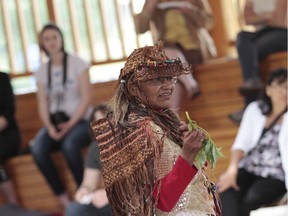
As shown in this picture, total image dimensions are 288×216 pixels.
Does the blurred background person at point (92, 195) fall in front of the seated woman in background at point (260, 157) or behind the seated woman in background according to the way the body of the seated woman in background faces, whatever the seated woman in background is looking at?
in front

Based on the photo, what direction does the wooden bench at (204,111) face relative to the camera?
toward the camera

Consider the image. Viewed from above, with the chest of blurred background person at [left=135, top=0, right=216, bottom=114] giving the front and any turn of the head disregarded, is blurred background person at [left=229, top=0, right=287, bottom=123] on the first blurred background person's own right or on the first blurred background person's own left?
on the first blurred background person's own left

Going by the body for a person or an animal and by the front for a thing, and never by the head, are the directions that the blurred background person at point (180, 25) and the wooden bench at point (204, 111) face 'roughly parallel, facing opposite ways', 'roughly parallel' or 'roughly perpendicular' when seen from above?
roughly parallel

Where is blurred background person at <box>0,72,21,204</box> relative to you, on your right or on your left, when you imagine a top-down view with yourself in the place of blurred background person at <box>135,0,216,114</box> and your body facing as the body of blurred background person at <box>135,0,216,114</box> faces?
on your right

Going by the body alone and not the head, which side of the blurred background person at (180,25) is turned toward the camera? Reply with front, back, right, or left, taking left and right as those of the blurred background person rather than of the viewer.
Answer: front

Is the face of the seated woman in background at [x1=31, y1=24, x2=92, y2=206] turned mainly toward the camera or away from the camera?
toward the camera

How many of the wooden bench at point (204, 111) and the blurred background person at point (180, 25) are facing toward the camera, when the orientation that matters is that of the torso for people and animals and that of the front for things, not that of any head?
2

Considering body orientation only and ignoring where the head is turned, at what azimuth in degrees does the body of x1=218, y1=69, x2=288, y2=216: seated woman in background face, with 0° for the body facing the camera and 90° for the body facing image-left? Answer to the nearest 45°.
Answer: approximately 45°
